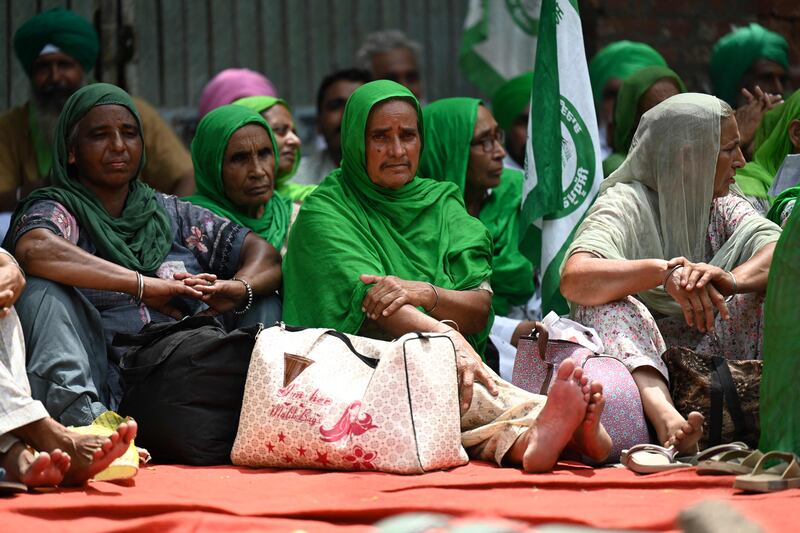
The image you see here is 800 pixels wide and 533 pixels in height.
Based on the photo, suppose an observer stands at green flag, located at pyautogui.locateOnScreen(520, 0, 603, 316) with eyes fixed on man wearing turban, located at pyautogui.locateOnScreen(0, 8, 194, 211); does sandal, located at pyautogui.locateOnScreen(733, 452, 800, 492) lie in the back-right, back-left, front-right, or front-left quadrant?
back-left

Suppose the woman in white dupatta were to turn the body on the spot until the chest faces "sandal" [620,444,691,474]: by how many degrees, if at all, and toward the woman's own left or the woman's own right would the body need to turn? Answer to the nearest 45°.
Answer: approximately 45° to the woman's own right

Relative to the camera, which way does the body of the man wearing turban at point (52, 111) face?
toward the camera

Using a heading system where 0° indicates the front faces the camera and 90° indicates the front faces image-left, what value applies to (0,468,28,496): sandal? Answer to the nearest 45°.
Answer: approximately 270°

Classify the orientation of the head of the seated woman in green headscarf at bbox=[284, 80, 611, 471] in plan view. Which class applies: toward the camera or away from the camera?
toward the camera

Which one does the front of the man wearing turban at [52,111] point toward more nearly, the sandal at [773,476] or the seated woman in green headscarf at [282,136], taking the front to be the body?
the sandal

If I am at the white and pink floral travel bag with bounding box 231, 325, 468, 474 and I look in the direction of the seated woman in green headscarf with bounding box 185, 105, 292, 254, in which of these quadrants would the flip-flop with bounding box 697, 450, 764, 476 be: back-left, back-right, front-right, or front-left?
back-right

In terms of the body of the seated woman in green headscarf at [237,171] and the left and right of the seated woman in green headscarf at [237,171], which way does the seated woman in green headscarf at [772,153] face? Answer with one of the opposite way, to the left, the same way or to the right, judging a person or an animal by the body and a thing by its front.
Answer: the same way

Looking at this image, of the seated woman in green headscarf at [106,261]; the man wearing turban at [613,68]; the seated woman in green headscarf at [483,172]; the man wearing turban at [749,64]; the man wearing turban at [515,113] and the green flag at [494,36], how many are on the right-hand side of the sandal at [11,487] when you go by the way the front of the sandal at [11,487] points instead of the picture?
0

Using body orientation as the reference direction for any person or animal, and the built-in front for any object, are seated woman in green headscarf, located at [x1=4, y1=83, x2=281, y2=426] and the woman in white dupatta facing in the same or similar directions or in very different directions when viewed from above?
same or similar directions

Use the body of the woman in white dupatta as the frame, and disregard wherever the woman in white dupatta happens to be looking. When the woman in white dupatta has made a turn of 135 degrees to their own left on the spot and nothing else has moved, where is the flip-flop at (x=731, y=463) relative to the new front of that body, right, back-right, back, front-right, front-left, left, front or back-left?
back

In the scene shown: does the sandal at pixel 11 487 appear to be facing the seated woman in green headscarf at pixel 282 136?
no

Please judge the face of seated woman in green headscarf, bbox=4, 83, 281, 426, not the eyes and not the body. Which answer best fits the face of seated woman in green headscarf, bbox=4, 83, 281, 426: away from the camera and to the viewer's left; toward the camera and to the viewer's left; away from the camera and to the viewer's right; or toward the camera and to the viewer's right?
toward the camera and to the viewer's right

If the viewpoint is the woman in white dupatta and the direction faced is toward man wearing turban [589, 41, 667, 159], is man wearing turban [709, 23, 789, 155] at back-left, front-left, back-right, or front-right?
front-right

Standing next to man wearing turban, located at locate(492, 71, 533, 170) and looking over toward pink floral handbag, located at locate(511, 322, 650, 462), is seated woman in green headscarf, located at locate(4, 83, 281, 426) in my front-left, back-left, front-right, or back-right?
front-right

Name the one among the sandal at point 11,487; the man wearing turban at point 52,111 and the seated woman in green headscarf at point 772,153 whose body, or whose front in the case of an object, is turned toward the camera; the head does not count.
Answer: the man wearing turban
